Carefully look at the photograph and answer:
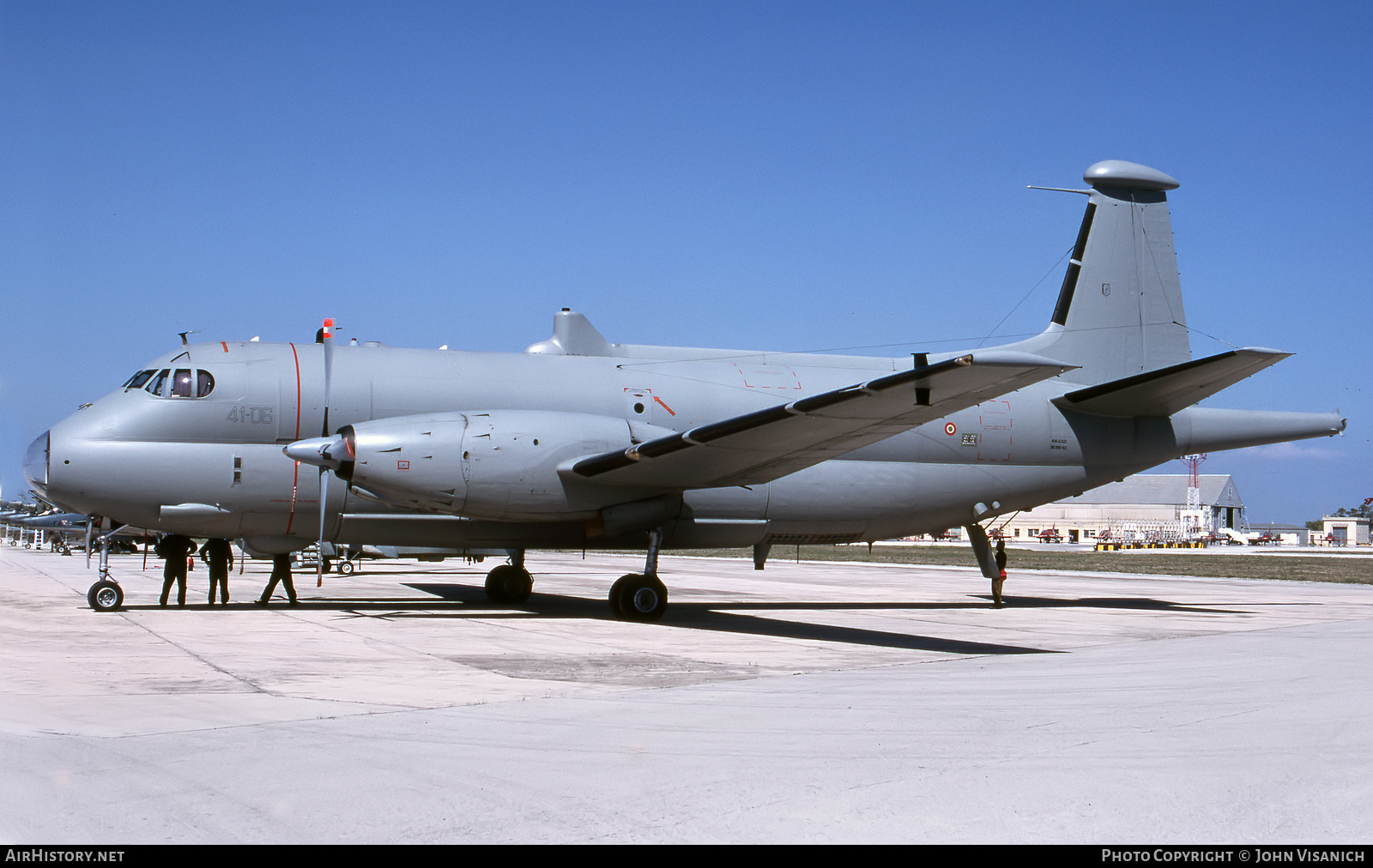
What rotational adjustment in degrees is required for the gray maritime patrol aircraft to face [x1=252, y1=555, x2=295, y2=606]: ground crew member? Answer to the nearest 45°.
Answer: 0° — it already faces them

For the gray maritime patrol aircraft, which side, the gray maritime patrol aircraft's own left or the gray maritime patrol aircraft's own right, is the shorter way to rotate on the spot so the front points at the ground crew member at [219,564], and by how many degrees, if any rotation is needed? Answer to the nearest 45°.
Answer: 0° — it already faces them

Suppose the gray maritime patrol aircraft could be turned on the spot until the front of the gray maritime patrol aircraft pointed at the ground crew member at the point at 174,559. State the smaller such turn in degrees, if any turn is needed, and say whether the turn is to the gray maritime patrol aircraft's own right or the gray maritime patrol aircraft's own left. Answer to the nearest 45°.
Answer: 0° — it already faces them

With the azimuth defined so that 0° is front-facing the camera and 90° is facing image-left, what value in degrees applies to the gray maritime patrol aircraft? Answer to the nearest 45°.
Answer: approximately 90°
